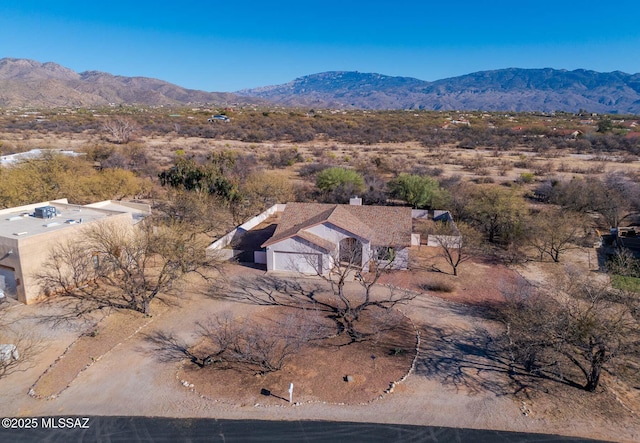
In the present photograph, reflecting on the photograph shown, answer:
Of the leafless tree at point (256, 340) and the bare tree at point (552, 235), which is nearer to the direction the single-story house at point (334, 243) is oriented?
the leafless tree

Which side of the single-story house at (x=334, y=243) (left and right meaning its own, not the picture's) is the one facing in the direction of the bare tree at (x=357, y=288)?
front

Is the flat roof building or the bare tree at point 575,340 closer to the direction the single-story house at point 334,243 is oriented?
the bare tree

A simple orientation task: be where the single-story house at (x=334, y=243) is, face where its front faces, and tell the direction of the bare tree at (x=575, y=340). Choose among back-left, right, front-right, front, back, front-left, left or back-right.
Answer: front-left

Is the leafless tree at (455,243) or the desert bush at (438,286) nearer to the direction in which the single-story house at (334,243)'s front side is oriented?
the desert bush

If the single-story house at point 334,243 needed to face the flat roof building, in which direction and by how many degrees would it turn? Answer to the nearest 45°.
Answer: approximately 90° to its right

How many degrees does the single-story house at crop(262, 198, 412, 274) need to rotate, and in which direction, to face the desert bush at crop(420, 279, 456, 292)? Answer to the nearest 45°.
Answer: approximately 90° to its left

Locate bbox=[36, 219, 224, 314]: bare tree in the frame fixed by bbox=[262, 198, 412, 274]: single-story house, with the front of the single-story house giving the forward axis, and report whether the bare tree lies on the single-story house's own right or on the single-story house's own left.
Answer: on the single-story house's own right

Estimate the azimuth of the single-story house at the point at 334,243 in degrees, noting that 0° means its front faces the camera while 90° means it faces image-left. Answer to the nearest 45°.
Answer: approximately 0°

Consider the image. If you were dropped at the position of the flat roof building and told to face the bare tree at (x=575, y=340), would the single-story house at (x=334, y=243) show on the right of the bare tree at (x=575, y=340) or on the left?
left

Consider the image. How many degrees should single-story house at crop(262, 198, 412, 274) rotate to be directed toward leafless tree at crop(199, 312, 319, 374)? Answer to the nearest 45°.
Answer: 0° — it already faces it
